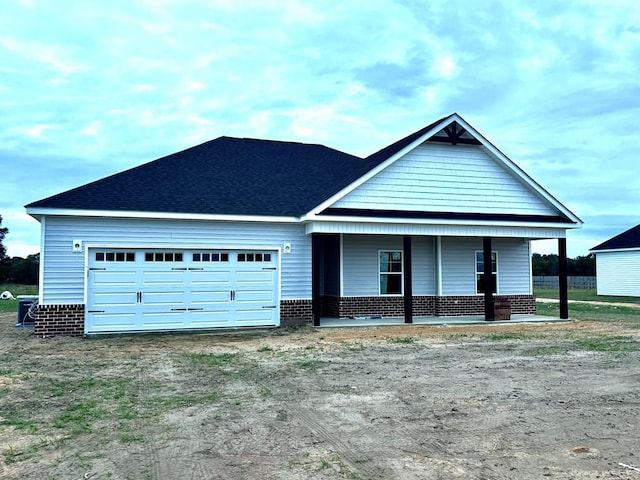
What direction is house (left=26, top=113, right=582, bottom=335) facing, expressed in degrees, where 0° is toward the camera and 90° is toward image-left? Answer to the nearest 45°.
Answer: approximately 0°

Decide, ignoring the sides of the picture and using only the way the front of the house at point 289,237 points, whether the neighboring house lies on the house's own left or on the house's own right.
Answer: on the house's own left
